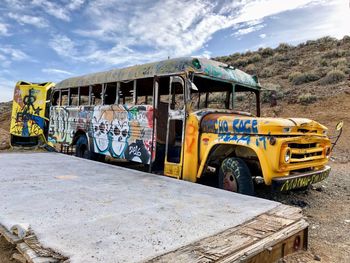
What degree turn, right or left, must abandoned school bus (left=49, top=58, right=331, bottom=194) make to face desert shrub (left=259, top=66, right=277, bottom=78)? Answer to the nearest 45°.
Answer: approximately 135° to its left

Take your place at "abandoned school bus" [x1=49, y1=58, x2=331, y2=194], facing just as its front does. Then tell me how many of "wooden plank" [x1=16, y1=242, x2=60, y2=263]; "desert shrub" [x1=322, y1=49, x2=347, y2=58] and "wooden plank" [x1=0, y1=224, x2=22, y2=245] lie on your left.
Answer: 1

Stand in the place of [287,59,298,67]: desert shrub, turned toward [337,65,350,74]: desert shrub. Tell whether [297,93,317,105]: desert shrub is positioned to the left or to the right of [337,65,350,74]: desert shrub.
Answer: right

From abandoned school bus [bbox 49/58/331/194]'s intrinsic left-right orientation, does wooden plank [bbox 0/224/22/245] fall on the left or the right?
on its right

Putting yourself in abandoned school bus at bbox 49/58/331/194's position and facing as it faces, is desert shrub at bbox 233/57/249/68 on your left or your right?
on your left

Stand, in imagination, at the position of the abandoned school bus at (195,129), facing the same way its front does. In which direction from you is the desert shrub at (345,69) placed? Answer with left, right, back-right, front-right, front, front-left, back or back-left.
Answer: left

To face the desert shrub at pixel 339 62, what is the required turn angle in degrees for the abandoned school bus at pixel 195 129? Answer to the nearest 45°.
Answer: approximately 90° to its left

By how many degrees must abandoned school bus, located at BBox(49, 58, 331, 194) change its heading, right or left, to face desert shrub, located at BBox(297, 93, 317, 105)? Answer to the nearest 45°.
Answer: approximately 90° to its left

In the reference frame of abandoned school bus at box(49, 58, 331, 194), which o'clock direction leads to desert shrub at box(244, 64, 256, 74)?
The desert shrub is roughly at 8 o'clock from the abandoned school bus.

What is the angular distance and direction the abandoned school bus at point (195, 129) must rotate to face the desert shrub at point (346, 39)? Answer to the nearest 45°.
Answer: approximately 90° to its left

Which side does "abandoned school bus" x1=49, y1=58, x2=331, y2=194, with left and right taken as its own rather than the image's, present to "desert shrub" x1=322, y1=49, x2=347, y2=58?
left

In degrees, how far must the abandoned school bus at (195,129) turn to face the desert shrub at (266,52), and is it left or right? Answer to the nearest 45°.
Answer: approximately 135° to its left

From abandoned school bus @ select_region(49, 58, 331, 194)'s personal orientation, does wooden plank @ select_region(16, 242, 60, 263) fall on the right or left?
on its right

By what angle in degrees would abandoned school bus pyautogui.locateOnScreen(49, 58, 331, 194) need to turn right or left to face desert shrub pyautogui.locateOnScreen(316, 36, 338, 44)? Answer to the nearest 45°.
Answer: approximately 90° to its left

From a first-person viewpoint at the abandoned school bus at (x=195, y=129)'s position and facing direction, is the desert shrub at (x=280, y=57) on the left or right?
on its left

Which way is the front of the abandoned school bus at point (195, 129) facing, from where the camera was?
facing the viewer and to the right of the viewer
